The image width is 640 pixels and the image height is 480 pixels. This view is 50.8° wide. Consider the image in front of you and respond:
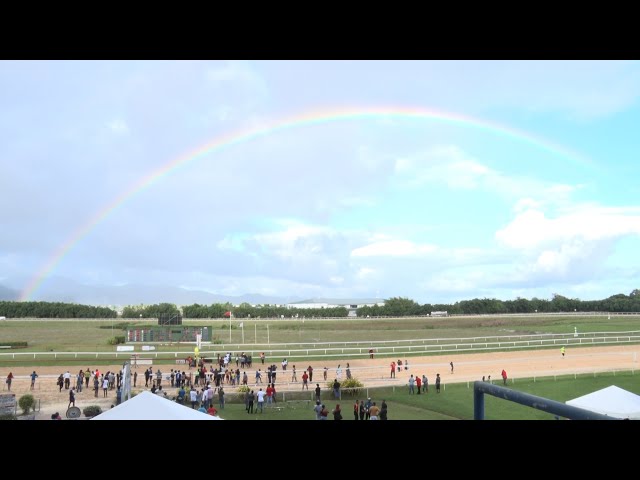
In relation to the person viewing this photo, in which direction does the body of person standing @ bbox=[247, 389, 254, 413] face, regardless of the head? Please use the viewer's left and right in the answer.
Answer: facing away from the viewer

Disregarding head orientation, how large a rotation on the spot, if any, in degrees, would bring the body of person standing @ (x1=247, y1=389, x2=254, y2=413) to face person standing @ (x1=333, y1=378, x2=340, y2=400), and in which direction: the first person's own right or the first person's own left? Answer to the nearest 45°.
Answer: approximately 45° to the first person's own right

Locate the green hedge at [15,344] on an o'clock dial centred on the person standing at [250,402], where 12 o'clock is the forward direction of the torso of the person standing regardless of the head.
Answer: The green hedge is roughly at 11 o'clock from the person standing.

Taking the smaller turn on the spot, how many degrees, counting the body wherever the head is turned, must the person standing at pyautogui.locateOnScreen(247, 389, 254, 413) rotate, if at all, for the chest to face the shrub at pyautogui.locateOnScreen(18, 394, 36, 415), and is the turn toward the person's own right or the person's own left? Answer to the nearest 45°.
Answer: approximately 90° to the person's own left

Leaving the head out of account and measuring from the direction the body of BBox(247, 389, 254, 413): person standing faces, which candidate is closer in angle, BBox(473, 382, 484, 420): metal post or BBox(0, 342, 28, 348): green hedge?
the green hedge

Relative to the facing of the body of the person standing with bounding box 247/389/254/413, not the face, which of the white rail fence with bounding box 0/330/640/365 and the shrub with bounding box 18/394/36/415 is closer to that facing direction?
the white rail fence

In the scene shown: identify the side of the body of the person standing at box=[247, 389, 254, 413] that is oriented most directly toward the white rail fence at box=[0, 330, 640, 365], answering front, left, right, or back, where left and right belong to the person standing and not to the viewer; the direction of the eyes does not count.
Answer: front

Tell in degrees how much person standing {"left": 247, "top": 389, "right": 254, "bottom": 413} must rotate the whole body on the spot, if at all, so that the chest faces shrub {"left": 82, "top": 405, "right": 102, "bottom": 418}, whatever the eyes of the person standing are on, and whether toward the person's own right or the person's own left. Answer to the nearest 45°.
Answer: approximately 90° to the person's own left
